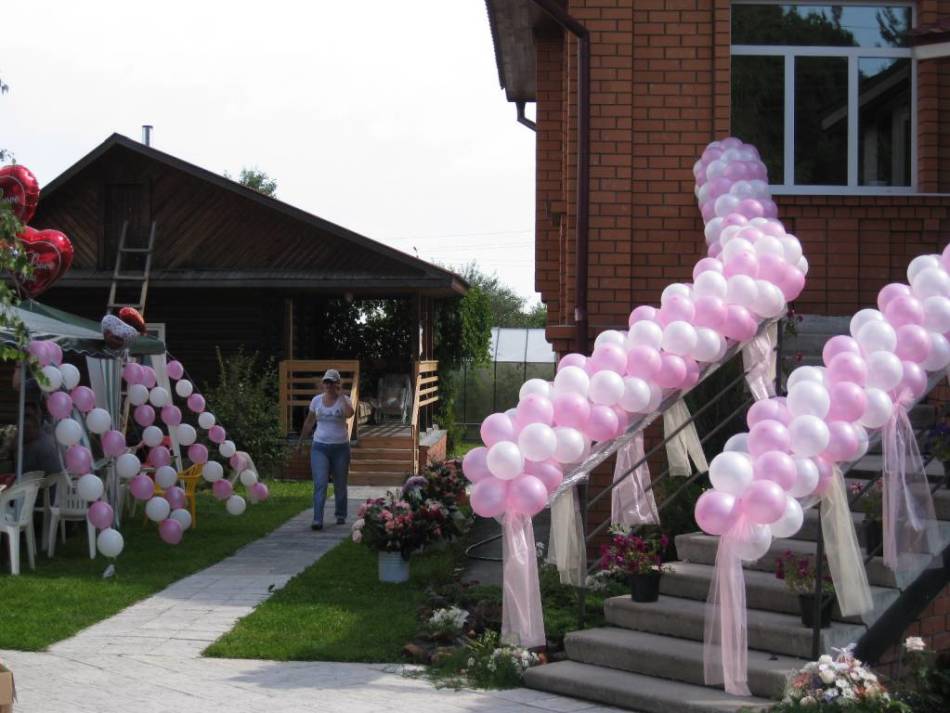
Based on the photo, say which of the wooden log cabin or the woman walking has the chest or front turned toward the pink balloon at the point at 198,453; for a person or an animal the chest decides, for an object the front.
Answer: the wooden log cabin

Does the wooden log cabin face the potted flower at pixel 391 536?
yes

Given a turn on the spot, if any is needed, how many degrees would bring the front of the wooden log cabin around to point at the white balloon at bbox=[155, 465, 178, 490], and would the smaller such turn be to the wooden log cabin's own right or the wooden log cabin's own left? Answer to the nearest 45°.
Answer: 0° — it already faces it

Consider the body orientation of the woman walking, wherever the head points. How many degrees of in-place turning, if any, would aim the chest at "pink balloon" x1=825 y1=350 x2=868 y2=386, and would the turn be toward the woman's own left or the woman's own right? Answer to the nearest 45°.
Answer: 0° — they already face it

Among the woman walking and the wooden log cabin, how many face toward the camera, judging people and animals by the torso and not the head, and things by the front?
2

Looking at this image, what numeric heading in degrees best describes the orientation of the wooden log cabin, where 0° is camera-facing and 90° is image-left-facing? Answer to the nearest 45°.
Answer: approximately 0°
